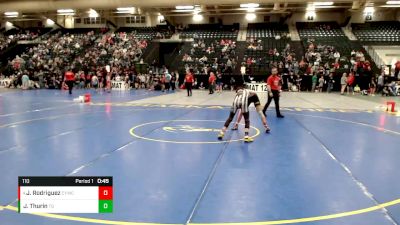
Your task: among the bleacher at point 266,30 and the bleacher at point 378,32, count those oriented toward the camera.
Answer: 2

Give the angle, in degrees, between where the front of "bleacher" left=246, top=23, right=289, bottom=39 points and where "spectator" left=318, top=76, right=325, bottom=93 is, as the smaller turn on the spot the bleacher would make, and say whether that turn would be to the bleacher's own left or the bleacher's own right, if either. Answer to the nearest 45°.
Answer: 0° — it already faces them

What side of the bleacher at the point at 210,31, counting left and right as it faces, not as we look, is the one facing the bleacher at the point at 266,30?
left

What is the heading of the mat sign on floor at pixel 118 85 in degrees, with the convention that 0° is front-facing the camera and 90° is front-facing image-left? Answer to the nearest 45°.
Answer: approximately 0°

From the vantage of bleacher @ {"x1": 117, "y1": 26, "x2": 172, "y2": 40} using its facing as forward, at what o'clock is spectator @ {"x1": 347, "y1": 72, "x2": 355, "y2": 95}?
The spectator is roughly at 11 o'clock from the bleacher.

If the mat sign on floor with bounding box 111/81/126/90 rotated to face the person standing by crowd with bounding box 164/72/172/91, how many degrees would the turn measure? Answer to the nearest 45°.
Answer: approximately 45° to its left

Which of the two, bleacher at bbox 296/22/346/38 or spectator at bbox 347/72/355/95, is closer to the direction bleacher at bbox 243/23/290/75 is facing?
the spectator

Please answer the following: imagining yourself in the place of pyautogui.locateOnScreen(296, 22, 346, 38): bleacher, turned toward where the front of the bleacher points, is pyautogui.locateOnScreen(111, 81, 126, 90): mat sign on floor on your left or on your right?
on your right

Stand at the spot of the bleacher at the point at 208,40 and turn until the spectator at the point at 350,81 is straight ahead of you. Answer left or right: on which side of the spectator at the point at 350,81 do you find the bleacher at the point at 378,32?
left

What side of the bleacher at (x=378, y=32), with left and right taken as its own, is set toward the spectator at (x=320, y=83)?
front

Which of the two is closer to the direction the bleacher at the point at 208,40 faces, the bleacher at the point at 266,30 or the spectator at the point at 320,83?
the spectator
